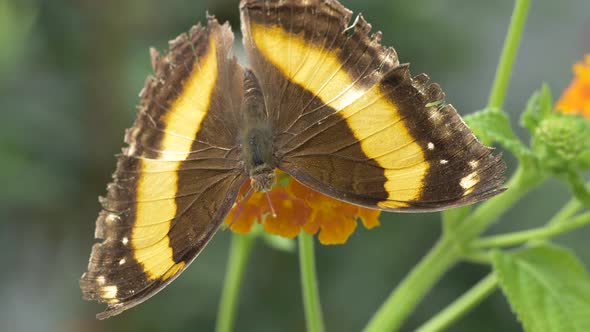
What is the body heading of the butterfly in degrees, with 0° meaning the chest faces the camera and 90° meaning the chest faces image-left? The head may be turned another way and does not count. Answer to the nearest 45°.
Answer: approximately 0°

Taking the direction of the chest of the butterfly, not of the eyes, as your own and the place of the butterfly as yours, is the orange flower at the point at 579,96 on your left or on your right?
on your left
